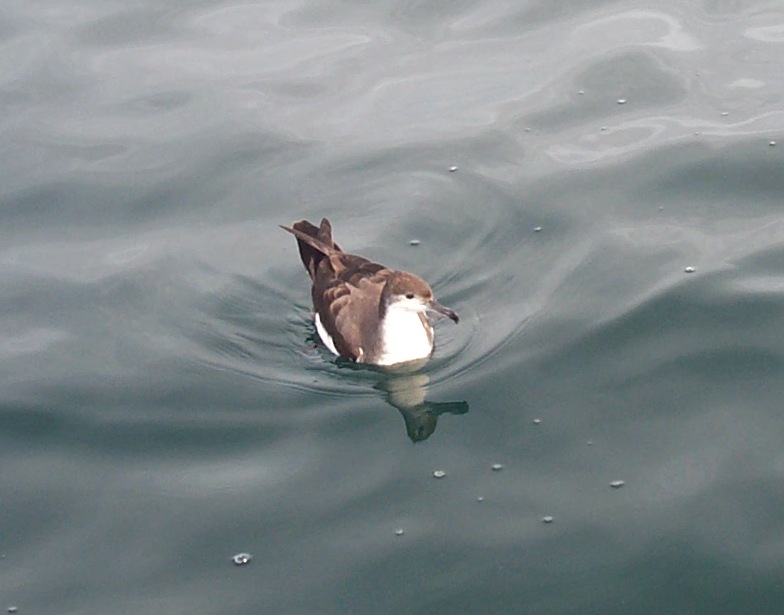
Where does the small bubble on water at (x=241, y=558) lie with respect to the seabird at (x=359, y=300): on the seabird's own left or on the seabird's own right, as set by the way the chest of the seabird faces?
on the seabird's own right

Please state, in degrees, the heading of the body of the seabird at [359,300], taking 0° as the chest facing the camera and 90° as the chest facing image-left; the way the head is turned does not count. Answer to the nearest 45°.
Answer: approximately 315°
